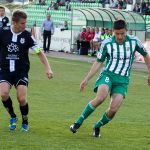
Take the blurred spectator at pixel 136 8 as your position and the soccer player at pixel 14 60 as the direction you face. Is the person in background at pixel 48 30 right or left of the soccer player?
right

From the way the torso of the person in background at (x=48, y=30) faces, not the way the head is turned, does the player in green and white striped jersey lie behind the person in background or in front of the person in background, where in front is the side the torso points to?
in front

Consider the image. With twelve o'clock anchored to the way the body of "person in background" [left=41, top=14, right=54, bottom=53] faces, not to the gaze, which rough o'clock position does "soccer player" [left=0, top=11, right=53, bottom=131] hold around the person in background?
The soccer player is roughly at 12 o'clock from the person in background.

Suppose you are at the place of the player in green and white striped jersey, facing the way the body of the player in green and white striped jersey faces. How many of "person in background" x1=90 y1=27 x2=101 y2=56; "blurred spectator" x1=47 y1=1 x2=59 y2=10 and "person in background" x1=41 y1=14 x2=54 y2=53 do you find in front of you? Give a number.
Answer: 0

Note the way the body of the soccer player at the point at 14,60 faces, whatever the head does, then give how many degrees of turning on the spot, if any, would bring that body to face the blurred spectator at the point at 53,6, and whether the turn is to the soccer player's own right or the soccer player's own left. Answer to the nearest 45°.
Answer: approximately 180°

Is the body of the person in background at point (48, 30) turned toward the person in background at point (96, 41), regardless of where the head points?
no

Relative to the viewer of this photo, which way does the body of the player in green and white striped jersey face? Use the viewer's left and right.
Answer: facing the viewer

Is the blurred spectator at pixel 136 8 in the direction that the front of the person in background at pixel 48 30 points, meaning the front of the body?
no

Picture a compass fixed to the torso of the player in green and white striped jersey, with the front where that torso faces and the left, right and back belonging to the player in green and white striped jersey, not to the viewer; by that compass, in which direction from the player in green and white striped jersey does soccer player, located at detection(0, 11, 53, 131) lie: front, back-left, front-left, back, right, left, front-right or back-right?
right

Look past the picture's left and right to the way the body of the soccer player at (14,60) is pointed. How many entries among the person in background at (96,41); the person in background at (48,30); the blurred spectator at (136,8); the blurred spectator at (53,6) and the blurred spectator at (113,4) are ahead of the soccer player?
0

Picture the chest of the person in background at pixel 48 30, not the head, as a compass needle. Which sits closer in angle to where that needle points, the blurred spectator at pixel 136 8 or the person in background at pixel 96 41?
the person in background

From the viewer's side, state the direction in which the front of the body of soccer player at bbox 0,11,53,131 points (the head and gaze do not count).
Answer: toward the camera

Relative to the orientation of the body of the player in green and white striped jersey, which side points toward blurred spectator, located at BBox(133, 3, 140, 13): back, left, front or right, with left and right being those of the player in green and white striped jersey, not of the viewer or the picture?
back

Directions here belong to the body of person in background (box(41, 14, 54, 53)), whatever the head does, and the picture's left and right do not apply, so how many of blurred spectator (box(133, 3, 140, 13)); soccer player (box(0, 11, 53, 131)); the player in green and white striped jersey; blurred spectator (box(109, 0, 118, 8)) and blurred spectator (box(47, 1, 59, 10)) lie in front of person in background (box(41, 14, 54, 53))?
2
